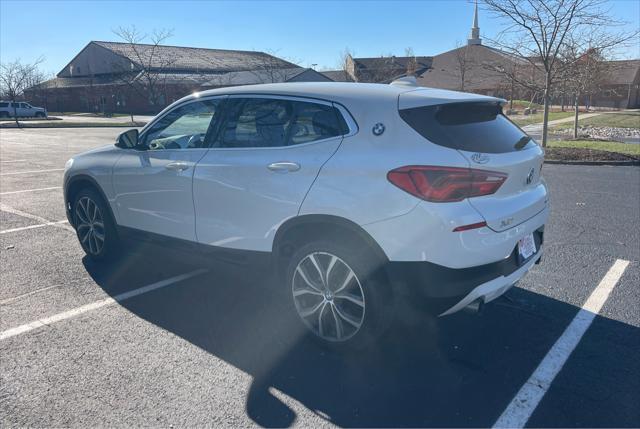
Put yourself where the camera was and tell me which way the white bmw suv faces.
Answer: facing away from the viewer and to the left of the viewer
